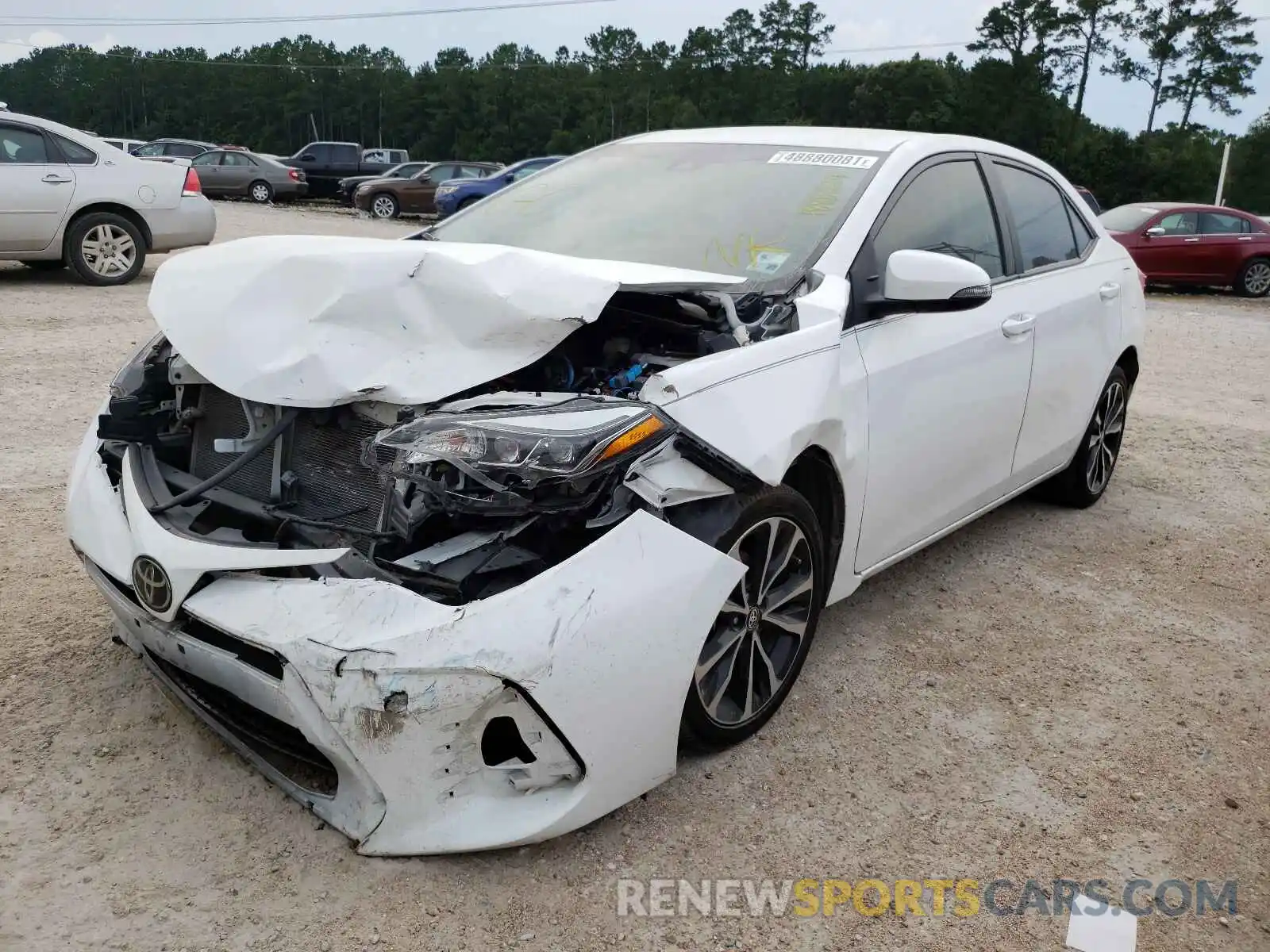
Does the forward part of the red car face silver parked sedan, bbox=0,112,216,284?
yes

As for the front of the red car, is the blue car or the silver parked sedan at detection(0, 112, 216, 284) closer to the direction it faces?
the silver parked sedan

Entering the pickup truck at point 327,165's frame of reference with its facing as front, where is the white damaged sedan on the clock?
The white damaged sedan is roughly at 9 o'clock from the pickup truck.

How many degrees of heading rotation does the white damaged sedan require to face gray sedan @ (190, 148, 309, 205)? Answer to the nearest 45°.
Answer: approximately 135° to its right

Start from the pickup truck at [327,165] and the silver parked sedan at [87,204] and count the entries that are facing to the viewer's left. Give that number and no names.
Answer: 2

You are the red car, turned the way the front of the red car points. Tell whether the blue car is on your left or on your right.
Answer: on your right

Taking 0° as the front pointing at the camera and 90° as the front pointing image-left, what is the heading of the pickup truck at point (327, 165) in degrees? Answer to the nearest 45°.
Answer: approximately 90°

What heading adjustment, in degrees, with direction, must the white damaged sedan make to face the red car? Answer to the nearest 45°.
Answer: approximately 180°

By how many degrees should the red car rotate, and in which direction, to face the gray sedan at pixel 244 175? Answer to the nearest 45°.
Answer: approximately 45° to its right

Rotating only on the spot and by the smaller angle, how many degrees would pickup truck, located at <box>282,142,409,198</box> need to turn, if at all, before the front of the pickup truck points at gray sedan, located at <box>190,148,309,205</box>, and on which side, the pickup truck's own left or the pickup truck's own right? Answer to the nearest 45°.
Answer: approximately 45° to the pickup truck's own left

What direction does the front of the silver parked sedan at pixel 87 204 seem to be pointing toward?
to the viewer's left

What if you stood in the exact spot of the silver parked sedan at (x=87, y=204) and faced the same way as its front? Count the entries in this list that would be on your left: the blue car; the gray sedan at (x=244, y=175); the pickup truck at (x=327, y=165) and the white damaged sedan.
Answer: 1

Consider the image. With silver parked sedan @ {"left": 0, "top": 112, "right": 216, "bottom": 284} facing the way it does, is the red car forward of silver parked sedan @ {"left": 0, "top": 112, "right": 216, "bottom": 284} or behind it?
behind
